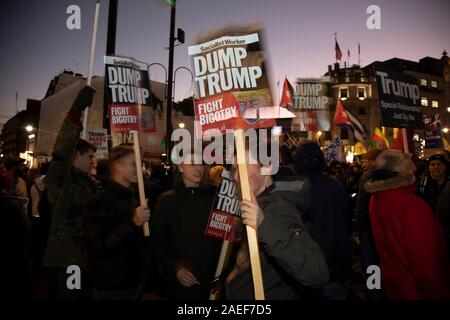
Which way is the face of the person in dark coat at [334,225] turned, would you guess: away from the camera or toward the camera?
away from the camera

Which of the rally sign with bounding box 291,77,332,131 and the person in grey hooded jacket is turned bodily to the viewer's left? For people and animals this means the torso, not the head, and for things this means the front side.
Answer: the person in grey hooded jacket

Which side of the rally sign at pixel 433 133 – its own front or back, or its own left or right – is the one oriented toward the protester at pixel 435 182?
front

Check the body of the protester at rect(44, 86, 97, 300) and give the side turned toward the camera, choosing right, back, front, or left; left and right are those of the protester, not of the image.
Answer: right

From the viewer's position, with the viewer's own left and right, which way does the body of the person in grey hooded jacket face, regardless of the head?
facing to the left of the viewer

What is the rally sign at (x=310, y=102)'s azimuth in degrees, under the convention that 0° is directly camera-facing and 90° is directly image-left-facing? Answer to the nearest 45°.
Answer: approximately 0°

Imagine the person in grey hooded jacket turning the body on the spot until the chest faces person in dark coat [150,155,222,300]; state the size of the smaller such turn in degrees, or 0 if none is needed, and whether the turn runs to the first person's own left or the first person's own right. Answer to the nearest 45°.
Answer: approximately 45° to the first person's own right
